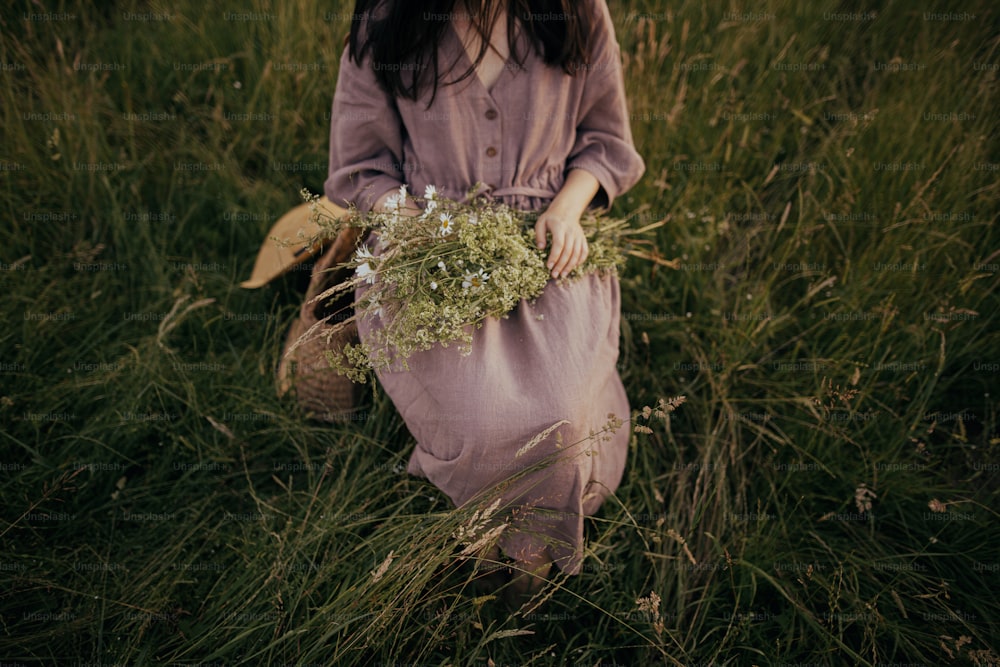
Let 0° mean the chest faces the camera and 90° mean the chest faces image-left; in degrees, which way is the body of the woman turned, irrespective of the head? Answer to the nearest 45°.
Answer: approximately 0°
